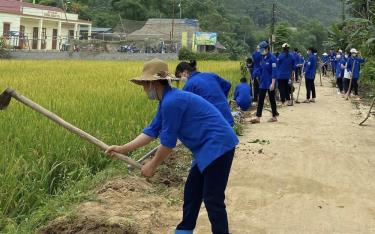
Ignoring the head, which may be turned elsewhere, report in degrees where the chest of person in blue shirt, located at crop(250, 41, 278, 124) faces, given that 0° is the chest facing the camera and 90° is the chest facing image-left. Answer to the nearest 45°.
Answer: approximately 45°

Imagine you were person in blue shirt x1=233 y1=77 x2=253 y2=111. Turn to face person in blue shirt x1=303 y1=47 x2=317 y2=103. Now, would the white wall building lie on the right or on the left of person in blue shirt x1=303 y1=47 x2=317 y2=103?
left

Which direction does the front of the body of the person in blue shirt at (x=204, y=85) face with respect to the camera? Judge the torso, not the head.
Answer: to the viewer's left

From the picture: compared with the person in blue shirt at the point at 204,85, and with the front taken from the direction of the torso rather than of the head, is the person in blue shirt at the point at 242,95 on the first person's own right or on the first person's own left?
on the first person's own right
